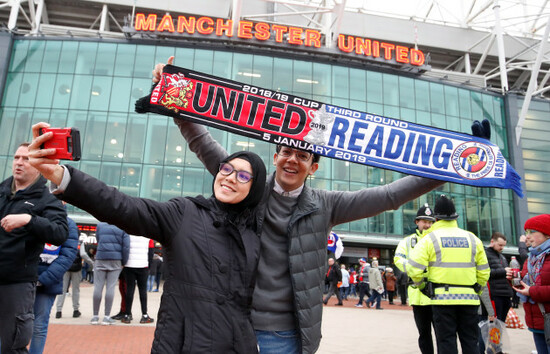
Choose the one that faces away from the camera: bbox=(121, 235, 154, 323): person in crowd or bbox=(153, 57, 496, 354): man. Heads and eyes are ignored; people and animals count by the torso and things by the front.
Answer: the person in crowd

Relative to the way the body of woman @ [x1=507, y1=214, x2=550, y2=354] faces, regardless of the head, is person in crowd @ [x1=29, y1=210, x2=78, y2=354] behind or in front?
in front

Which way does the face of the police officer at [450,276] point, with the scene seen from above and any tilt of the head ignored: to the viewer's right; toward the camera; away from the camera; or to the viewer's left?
away from the camera

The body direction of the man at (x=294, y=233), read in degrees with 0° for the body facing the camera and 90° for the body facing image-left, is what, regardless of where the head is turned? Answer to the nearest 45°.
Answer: approximately 45°

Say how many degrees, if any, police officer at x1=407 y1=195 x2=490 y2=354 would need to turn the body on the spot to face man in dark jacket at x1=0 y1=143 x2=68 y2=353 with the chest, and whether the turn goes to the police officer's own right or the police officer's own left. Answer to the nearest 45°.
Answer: approximately 135° to the police officer's own left

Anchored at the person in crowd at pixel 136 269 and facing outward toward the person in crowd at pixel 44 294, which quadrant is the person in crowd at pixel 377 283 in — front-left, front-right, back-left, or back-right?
back-left

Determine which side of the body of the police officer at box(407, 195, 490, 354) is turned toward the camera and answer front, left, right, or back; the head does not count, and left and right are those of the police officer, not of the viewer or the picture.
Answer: back

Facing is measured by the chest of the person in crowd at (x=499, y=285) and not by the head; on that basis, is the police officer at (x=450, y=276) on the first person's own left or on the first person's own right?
on the first person's own right

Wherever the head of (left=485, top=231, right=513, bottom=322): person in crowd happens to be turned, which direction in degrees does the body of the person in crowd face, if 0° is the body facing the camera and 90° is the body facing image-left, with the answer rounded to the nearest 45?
approximately 315°

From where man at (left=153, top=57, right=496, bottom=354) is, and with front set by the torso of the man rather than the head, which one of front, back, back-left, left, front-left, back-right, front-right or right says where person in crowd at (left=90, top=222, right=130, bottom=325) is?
right
